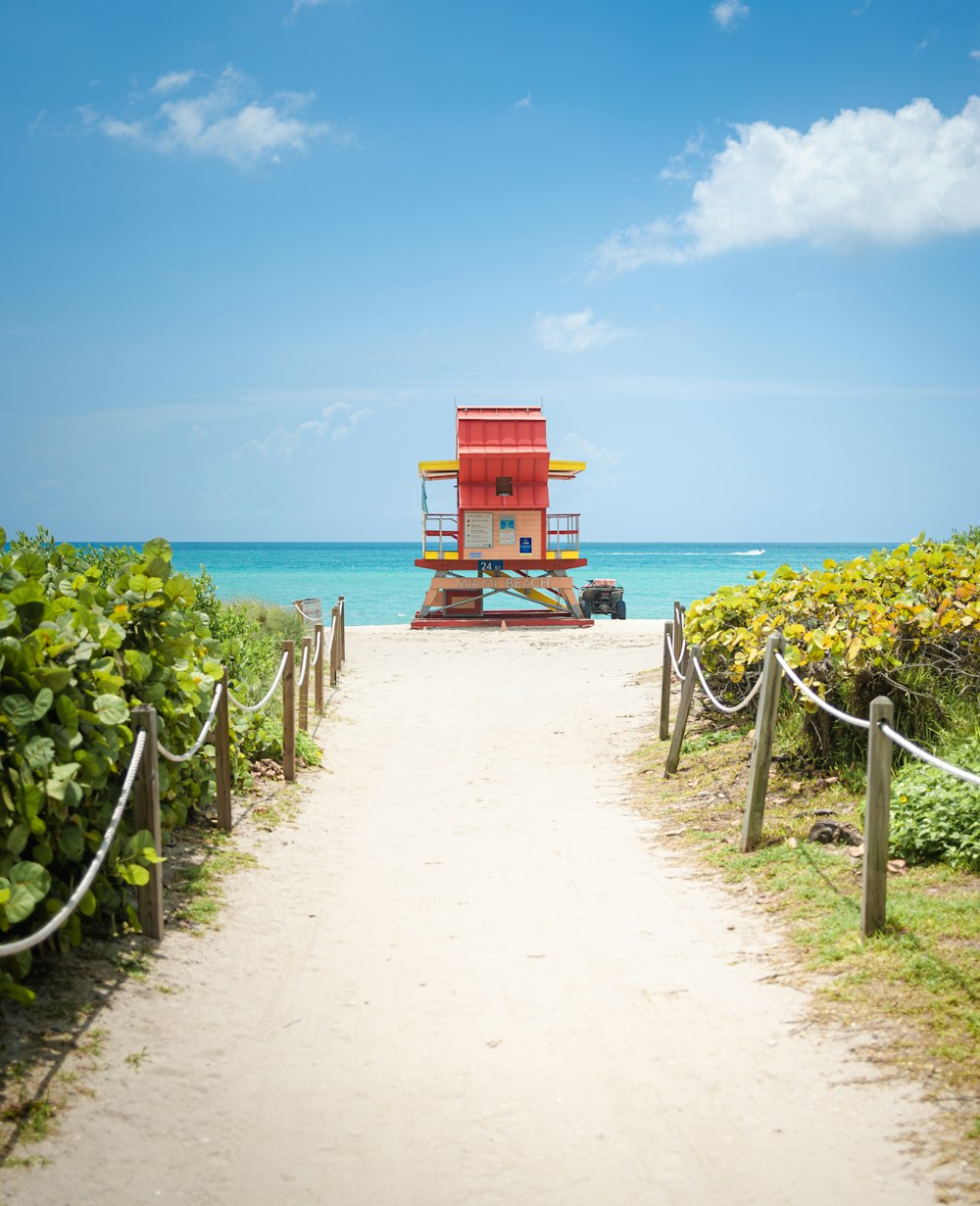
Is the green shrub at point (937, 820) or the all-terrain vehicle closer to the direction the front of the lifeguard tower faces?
the all-terrain vehicle

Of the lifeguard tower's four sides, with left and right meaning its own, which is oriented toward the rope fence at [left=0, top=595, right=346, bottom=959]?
back

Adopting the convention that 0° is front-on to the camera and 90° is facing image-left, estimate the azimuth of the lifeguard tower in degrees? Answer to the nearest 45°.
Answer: approximately 180°

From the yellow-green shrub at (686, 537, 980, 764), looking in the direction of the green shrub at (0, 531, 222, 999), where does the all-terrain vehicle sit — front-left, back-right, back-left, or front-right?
back-right

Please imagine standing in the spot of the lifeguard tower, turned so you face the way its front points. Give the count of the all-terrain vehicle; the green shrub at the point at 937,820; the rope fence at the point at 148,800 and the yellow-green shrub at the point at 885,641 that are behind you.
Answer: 3

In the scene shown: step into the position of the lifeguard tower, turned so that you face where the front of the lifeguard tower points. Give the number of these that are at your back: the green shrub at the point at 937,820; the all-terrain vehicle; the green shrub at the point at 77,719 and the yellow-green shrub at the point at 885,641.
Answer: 3

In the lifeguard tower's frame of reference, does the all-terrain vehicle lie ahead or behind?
ahead

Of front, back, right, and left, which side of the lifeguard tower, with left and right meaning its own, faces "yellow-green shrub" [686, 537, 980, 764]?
back

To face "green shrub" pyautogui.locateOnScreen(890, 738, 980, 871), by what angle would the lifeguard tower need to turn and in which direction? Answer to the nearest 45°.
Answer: approximately 180°

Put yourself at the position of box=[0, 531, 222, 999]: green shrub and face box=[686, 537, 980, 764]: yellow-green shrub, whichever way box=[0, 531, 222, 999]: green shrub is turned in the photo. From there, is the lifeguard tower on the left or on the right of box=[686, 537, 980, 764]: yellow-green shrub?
left

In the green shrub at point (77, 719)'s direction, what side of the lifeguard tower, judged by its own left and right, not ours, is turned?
back
